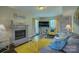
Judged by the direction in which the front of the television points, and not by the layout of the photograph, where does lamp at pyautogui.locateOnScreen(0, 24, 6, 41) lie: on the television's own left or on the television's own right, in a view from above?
on the television's own right

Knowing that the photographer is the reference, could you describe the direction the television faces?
facing the viewer
